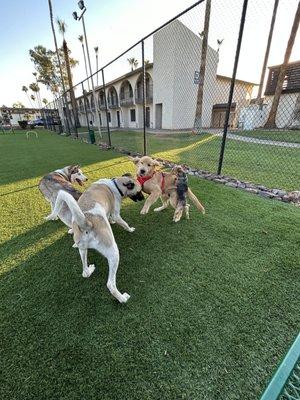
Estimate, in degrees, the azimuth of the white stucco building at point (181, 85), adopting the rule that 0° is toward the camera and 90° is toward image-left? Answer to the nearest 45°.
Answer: approximately 45°

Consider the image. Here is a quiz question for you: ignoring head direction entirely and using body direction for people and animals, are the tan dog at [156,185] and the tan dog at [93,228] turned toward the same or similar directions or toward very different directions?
very different directions

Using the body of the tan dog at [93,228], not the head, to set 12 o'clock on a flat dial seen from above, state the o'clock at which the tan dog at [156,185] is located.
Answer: the tan dog at [156,185] is roughly at 12 o'clock from the tan dog at [93,228].

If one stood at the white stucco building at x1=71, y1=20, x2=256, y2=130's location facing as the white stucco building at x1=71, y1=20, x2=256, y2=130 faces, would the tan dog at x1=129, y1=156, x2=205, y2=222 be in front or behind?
in front

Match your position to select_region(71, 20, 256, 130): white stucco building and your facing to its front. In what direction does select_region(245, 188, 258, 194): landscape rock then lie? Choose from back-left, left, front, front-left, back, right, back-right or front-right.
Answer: front-left

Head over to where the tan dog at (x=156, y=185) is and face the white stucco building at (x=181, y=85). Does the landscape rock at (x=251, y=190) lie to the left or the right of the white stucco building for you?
right

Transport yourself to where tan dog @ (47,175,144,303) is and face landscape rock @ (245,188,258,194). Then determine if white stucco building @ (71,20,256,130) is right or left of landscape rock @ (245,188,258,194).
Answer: left

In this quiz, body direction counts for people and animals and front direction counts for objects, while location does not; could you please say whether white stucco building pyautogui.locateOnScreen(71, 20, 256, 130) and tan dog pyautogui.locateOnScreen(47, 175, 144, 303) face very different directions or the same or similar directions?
very different directions

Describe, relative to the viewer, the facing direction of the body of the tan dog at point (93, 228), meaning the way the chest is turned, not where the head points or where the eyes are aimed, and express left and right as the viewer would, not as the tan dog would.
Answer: facing away from the viewer and to the right of the viewer

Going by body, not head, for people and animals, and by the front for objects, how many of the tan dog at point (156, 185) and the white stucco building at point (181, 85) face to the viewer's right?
0

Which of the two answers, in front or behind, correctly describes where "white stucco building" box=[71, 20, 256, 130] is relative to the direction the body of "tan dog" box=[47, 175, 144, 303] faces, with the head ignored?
in front

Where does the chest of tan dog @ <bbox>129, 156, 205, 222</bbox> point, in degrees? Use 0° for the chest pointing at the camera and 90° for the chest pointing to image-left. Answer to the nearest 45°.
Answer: approximately 45°
